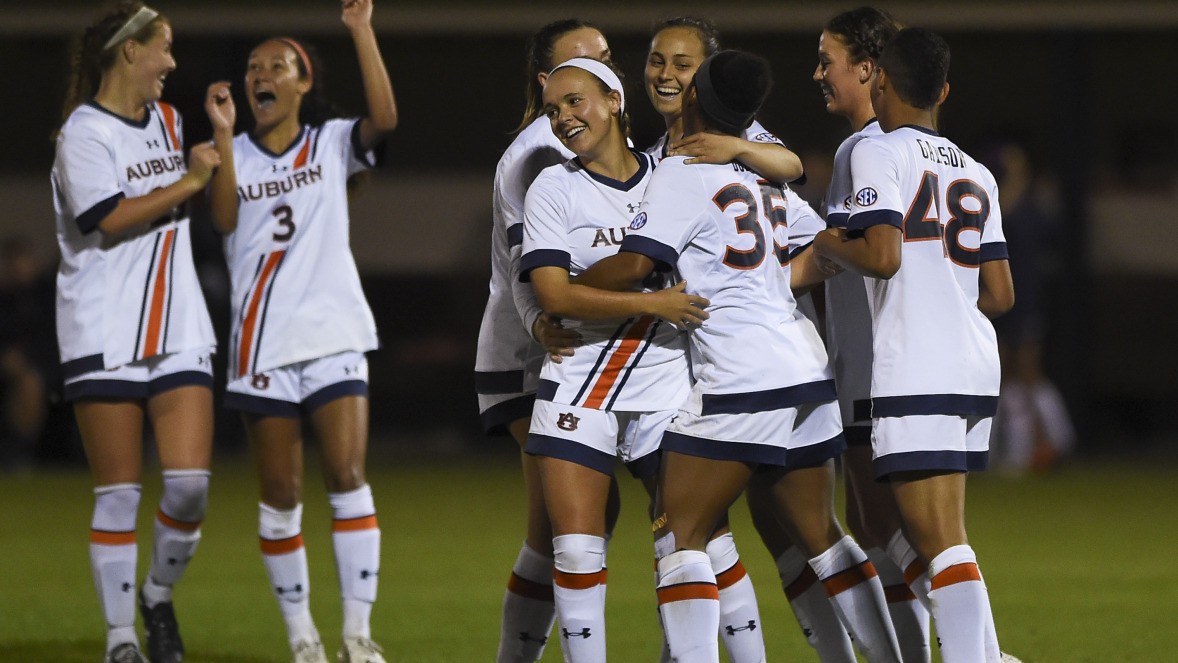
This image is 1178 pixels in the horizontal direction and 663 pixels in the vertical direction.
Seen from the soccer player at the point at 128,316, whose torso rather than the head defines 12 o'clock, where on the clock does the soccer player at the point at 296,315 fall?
the soccer player at the point at 296,315 is roughly at 11 o'clock from the soccer player at the point at 128,316.

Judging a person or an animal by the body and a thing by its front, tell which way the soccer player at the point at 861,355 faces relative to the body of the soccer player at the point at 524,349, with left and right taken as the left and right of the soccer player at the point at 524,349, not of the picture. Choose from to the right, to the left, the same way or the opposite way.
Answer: the opposite way

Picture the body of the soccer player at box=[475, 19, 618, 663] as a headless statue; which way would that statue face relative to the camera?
to the viewer's right

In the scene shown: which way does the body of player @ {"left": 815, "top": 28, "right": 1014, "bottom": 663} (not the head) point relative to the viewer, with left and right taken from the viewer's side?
facing away from the viewer and to the left of the viewer

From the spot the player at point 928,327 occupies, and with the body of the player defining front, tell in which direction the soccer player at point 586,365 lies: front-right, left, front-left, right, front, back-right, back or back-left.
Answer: front-left

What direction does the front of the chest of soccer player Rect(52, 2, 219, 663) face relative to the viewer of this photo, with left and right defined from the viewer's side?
facing the viewer and to the right of the viewer

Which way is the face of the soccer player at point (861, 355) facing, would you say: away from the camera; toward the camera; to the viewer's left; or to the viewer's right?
to the viewer's left

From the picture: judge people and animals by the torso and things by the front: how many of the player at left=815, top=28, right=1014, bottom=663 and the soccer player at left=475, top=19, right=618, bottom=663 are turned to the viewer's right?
1

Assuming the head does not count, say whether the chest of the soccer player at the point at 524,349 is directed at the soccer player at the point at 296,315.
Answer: no

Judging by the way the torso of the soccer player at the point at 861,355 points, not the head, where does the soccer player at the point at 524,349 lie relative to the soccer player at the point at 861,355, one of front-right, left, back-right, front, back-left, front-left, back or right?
front

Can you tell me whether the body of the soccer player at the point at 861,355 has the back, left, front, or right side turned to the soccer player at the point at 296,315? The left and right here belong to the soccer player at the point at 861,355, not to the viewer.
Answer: front

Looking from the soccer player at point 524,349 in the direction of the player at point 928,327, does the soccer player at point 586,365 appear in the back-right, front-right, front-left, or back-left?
front-right

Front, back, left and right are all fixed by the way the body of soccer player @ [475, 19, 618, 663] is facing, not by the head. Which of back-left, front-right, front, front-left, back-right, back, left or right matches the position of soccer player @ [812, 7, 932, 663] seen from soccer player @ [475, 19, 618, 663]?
front

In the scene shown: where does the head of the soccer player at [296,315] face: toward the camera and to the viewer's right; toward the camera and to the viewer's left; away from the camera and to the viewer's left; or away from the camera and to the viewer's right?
toward the camera and to the viewer's left

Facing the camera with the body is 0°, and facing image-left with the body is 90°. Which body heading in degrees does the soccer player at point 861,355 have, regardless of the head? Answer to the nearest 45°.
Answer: approximately 90°

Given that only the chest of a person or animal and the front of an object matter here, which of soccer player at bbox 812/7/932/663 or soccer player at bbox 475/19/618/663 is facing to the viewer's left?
soccer player at bbox 812/7/932/663

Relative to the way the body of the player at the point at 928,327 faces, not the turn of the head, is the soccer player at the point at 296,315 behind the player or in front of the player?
in front

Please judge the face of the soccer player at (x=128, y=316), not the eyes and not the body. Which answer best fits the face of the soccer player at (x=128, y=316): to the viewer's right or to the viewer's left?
to the viewer's right
